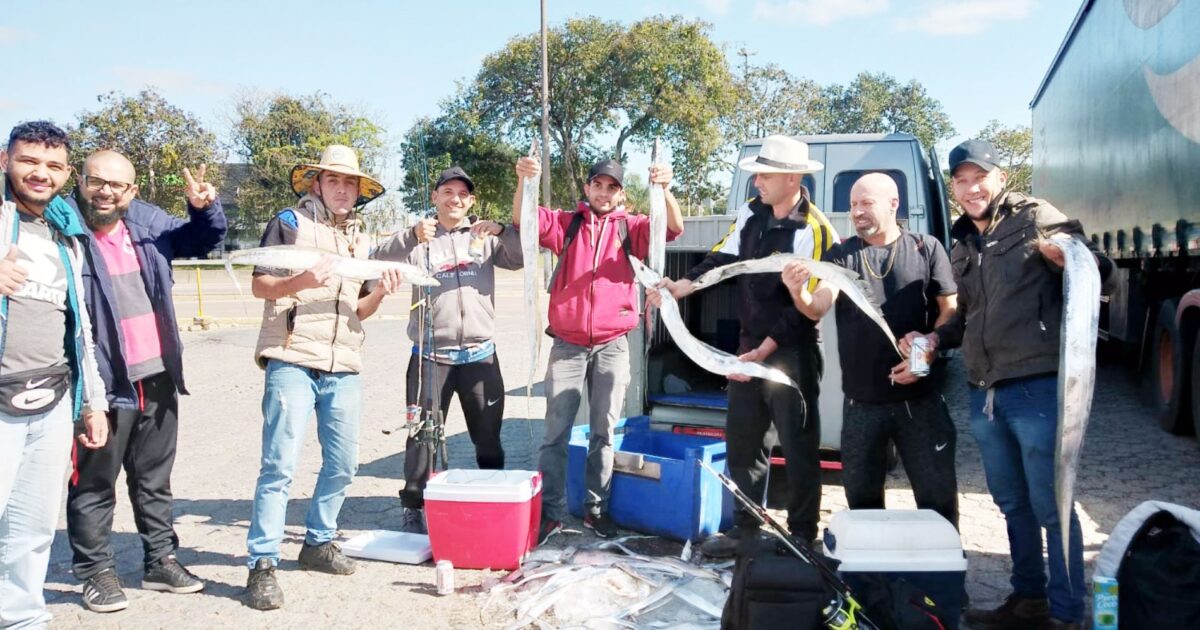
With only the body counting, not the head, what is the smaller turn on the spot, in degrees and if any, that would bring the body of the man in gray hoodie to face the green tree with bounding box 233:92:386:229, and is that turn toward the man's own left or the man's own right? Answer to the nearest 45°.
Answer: approximately 180°

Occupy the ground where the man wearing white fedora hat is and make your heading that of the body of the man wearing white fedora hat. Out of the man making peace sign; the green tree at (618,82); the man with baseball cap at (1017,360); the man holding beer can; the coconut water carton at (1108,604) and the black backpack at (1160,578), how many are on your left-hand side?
4

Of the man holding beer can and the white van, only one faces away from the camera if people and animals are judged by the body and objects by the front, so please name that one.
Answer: the white van

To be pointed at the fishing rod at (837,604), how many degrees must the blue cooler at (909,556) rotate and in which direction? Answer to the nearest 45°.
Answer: approximately 45° to its right

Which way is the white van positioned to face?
away from the camera

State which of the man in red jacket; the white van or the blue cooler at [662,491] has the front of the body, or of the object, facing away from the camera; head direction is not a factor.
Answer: the white van

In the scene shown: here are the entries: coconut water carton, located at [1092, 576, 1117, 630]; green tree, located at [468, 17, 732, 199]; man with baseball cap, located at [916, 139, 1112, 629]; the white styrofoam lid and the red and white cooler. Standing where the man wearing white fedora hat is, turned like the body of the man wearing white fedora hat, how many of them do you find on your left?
2

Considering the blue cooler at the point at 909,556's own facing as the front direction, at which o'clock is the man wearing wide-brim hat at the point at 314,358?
The man wearing wide-brim hat is roughly at 3 o'clock from the blue cooler.

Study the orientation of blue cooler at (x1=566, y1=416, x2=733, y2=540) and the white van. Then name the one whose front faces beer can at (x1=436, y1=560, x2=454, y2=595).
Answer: the blue cooler
